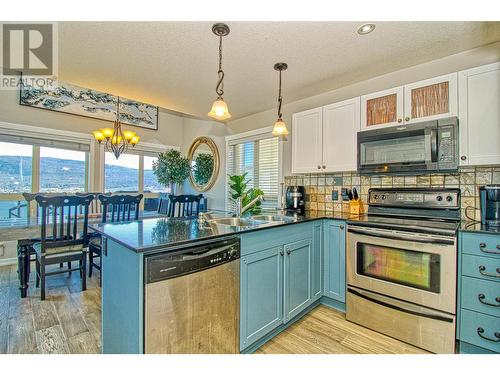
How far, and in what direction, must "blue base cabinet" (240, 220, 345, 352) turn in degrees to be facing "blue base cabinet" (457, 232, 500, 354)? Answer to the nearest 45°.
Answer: approximately 45° to its left

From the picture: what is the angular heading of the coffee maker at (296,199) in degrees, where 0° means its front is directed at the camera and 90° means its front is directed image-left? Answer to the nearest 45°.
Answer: approximately 0°

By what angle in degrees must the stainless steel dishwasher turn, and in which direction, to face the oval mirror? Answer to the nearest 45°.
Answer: approximately 135° to its left

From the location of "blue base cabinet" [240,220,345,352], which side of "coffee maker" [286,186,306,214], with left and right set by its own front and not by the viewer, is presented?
front

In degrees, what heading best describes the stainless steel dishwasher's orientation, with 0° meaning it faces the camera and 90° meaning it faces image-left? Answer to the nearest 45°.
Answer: approximately 315°

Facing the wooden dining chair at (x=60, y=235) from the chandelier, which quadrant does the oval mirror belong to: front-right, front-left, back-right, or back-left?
back-left

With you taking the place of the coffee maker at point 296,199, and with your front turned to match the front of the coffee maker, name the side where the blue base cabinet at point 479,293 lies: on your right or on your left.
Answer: on your left

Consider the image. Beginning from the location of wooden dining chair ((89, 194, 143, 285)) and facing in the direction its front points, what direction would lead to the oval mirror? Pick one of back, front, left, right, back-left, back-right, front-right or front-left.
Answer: right

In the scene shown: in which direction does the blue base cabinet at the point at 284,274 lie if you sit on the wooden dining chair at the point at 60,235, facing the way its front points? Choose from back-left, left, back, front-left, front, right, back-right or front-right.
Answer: back

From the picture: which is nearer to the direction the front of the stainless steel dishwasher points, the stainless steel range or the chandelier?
the stainless steel range

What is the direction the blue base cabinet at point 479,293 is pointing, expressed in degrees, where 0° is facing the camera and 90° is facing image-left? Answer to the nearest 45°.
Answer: approximately 45°
